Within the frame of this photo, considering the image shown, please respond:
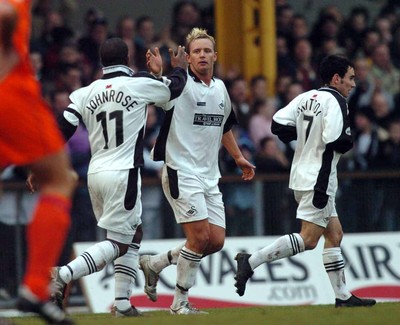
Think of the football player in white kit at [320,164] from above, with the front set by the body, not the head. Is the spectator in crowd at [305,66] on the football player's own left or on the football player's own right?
on the football player's own left

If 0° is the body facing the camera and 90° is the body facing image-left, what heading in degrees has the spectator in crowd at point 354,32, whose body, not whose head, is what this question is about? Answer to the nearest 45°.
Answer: approximately 0°

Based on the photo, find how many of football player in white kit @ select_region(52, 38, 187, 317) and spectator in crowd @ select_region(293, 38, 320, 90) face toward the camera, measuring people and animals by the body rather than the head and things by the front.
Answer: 1

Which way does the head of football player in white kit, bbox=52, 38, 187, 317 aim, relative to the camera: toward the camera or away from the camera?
away from the camera

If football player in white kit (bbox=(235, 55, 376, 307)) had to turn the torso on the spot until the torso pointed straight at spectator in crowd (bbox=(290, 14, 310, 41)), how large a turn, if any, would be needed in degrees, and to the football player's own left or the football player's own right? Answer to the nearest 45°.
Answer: approximately 45° to the football player's own left

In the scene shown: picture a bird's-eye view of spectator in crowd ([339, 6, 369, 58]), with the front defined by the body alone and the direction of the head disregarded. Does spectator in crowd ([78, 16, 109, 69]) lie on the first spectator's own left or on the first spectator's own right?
on the first spectator's own right
